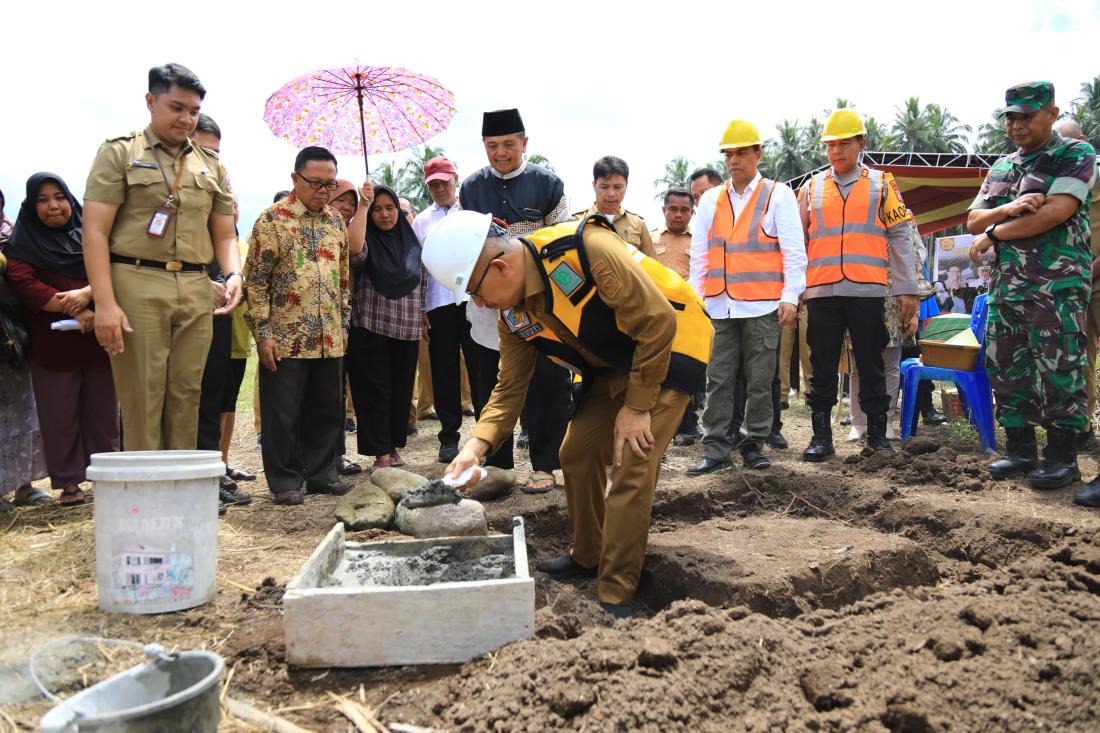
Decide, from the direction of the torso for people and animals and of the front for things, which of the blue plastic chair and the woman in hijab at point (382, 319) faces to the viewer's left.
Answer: the blue plastic chair

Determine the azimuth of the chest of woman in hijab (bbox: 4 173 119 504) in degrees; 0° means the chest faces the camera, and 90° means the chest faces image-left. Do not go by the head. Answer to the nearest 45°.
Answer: approximately 315°

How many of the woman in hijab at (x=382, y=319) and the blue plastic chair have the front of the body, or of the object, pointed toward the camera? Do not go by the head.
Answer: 1

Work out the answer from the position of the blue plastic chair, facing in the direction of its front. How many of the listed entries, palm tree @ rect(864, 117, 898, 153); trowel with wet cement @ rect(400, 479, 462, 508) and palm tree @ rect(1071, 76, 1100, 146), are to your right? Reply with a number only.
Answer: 2

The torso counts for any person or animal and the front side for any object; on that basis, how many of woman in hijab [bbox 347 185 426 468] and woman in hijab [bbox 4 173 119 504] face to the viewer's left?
0

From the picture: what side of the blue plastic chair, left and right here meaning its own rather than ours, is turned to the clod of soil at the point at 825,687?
left

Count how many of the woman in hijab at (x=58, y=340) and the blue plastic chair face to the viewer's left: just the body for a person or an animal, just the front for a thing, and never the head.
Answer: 1

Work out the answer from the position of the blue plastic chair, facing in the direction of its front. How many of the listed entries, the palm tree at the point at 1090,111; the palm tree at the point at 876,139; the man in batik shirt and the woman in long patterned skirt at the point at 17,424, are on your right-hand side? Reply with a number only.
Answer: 2

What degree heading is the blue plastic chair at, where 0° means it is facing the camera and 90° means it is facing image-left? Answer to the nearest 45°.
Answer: approximately 90°

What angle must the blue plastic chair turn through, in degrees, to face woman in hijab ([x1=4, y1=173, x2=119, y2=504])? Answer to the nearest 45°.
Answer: approximately 45° to its left

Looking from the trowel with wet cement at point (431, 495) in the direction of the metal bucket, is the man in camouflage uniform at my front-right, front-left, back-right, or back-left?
back-left

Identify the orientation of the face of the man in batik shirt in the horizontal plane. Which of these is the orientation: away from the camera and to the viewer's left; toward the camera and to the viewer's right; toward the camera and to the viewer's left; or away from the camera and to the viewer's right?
toward the camera and to the viewer's right
